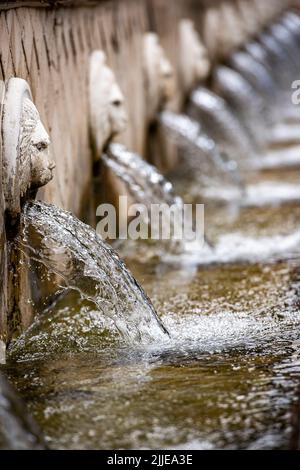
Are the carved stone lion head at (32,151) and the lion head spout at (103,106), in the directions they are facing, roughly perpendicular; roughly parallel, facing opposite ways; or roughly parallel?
roughly parallel

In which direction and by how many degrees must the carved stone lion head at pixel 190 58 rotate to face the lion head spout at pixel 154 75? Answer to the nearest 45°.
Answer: approximately 90° to its right

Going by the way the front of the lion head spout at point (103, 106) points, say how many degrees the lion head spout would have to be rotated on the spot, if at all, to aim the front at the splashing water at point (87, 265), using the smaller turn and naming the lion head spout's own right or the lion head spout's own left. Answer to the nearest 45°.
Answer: approximately 90° to the lion head spout's own right

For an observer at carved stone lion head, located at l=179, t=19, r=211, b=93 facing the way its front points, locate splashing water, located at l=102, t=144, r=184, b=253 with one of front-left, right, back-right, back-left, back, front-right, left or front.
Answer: right

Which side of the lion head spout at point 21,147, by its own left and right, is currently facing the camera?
right

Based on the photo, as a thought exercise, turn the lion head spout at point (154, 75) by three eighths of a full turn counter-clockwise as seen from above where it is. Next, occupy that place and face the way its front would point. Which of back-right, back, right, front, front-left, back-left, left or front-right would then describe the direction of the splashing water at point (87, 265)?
back-left

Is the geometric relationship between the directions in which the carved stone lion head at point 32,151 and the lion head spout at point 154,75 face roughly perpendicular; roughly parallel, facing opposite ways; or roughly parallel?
roughly parallel

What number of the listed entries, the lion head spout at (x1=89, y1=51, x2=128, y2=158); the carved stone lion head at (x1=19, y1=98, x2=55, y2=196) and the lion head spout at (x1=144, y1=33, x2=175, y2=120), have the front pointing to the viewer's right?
3

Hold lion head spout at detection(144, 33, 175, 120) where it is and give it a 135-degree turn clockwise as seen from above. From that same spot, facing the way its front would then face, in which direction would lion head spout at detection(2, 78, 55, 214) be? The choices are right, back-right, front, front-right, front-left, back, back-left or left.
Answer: front-left

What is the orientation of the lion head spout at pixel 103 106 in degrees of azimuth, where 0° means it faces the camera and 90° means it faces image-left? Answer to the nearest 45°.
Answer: approximately 270°

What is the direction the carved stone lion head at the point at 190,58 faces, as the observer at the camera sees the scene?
facing to the right of the viewer

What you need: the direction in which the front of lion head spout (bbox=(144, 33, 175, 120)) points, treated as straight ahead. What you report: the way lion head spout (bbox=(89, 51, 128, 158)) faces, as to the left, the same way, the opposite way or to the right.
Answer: the same way

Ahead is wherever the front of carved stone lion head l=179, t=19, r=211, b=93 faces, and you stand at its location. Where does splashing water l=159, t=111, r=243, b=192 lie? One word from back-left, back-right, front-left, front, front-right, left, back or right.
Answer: right

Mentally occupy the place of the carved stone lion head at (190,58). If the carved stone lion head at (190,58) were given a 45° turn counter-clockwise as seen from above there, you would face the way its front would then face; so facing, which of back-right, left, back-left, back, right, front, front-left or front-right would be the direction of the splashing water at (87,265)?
back-right

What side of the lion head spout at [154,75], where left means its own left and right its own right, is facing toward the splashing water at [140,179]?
right

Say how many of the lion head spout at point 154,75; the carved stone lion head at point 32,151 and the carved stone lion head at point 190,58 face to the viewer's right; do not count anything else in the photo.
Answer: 3

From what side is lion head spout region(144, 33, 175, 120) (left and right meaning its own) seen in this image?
right
